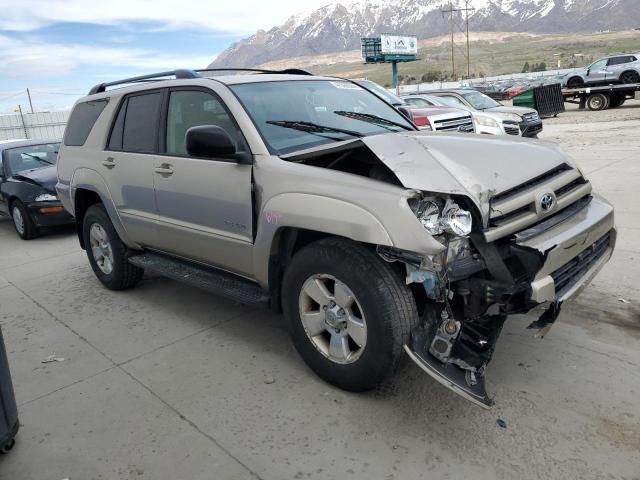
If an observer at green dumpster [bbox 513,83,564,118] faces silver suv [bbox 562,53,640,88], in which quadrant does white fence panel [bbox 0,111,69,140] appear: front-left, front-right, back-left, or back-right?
back-left

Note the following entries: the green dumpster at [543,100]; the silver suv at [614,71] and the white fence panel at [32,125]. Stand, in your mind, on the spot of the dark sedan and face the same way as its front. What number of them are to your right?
0

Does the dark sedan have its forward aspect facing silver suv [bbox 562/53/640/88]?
no

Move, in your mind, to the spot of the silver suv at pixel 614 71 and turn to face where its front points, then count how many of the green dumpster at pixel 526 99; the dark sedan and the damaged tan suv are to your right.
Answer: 0

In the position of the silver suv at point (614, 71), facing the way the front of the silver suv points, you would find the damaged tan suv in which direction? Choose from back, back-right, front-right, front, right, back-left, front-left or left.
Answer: left

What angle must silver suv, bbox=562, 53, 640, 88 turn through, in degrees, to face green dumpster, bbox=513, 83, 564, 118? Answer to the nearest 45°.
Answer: approximately 45° to its left

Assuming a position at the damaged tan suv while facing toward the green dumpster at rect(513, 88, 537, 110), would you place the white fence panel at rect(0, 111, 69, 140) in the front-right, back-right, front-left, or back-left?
front-left

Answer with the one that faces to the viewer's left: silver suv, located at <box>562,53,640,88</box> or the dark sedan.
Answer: the silver suv

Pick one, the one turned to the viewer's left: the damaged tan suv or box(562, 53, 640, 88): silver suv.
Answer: the silver suv

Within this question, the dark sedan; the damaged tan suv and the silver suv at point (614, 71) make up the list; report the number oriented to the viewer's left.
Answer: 1

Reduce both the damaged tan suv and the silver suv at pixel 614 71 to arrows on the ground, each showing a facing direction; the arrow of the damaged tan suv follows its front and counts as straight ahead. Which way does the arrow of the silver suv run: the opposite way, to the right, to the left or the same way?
the opposite way

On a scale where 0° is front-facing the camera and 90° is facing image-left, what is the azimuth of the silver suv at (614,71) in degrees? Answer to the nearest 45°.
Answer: approximately 90°

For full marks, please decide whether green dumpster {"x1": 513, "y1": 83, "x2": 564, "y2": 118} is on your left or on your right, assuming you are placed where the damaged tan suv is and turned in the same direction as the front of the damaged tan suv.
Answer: on your left

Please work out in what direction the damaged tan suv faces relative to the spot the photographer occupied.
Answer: facing the viewer and to the right of the viewer

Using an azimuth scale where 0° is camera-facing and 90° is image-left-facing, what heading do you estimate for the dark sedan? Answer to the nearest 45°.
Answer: approximately 315°

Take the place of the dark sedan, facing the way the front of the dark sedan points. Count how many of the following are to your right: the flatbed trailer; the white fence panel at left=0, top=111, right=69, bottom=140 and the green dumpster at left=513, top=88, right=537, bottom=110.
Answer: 0
